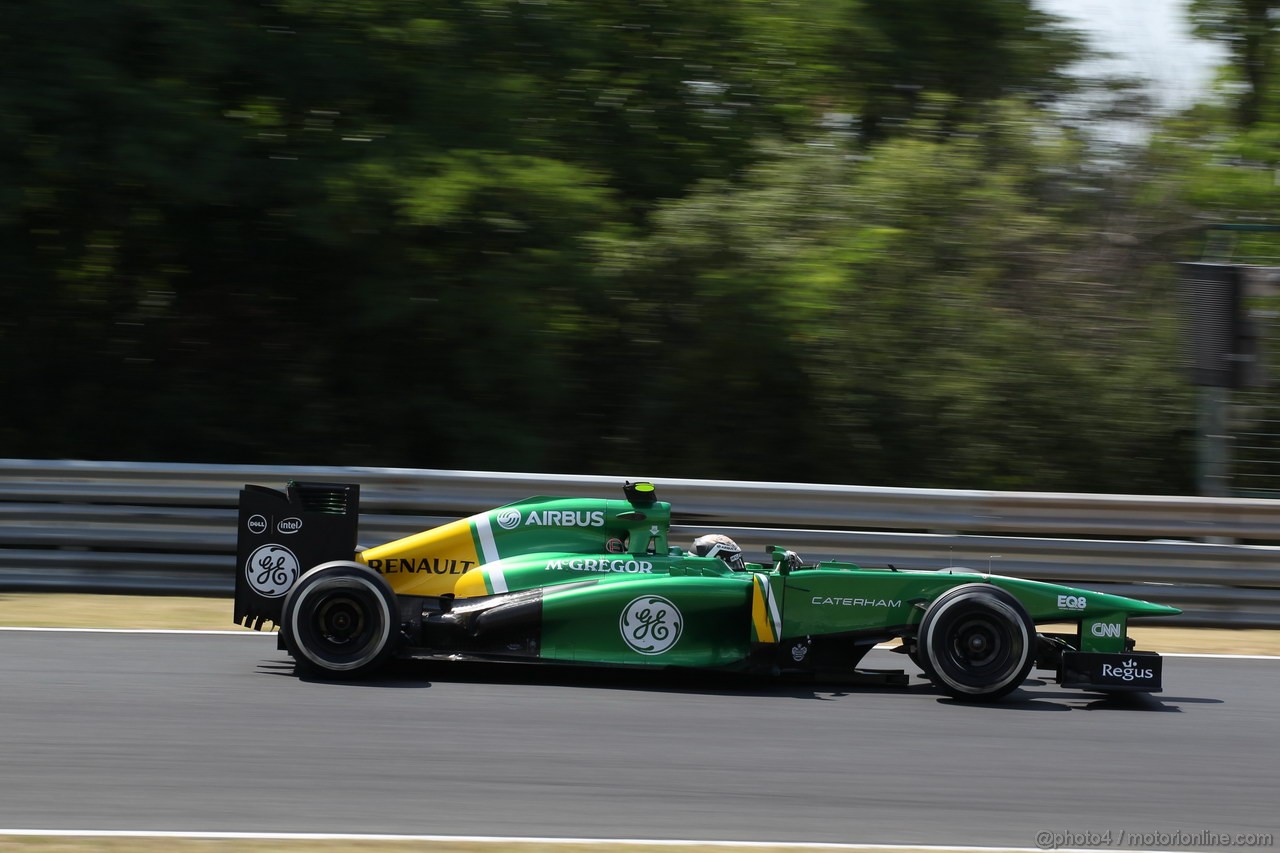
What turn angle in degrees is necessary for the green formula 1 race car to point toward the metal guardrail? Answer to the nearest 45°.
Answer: approximately 90° to its left

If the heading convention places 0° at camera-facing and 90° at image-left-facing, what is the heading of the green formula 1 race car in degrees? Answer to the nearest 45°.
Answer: approximately 270°
